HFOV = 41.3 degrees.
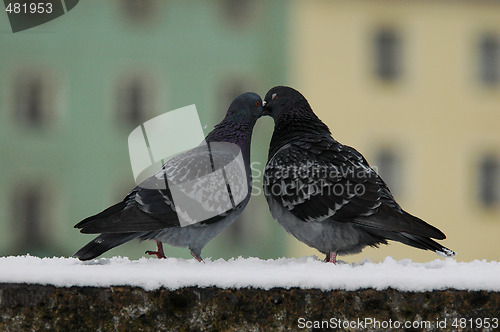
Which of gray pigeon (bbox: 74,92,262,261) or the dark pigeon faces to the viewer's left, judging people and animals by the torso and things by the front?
the dark pigeon

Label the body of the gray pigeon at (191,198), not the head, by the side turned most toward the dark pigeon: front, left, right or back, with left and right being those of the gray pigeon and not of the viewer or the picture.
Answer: front

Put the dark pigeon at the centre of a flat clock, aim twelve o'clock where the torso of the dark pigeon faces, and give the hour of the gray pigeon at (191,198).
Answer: The gray pigeon is roughly at 12 o'clock from the dark pigeon.

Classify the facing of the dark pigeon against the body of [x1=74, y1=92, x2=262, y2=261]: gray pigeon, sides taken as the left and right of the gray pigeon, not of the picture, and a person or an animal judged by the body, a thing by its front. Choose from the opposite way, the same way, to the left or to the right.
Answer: the opposite way

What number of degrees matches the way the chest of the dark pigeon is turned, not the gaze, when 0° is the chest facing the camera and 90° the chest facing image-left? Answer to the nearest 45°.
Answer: approximately 90°

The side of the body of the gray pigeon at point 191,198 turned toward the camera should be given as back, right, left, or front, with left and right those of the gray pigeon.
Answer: right

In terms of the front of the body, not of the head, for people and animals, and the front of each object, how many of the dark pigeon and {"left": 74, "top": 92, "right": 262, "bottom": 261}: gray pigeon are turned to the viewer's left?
1
